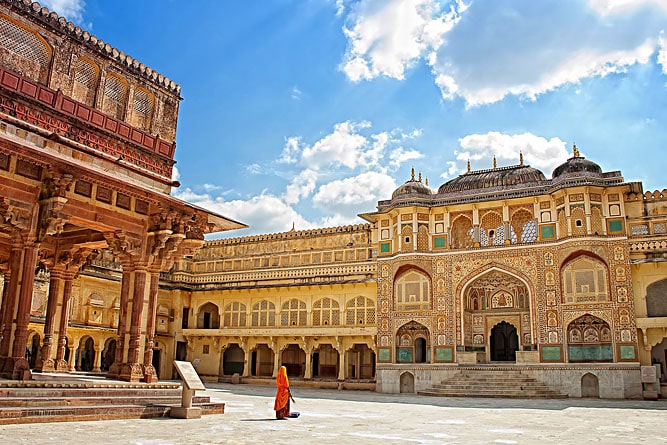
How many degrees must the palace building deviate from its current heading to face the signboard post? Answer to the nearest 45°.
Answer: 0° — it already faces it

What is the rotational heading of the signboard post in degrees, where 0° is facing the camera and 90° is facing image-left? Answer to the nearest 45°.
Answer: approximately 315°

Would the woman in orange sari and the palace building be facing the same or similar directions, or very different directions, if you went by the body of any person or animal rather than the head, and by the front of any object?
very different directions

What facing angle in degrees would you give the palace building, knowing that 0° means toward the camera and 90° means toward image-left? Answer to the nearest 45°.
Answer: approximately 0°

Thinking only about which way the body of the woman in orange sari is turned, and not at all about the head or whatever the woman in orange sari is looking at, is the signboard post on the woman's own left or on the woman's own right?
on the woman's own left

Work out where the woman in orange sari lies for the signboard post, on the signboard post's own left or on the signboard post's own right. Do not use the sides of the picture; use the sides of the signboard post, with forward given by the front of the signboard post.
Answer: on the signboard post's own left
